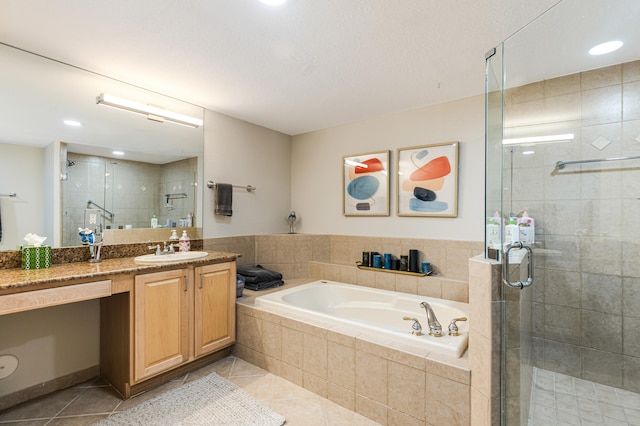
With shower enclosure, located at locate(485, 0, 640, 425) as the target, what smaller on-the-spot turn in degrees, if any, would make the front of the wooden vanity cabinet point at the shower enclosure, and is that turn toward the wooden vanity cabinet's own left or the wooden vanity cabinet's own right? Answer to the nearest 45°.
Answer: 0° — it already faces it

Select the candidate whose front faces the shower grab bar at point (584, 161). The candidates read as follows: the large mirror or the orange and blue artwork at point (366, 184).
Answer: the large mirror

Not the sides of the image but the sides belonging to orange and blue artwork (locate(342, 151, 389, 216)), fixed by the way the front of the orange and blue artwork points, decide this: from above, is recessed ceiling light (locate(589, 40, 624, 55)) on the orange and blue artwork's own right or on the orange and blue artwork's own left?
on the orange and blue artwork's own left

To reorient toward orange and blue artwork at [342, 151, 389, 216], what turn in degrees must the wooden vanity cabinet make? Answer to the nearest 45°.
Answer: approximately 45° to its left

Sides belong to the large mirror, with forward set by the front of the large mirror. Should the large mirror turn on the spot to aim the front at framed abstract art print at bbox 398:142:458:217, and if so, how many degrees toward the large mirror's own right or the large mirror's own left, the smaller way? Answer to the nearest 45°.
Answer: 0° — it already faces it

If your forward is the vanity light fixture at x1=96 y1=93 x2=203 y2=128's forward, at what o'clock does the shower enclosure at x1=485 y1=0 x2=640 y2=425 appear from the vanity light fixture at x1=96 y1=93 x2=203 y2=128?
The shower enclosure is roughly at 12 o'clock from the vanity light fixture.

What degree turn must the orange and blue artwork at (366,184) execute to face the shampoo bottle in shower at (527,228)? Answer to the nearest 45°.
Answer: approximately 90° to its left

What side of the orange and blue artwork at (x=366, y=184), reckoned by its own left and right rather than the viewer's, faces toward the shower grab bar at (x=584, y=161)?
left
